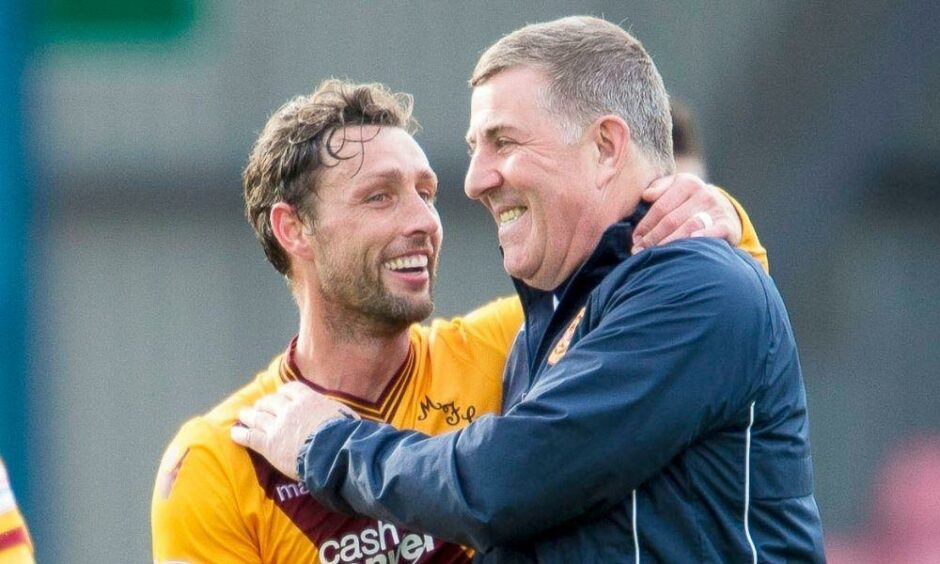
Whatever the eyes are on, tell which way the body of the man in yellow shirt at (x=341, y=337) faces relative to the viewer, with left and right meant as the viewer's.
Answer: facing the viewer and to the right of the viewer

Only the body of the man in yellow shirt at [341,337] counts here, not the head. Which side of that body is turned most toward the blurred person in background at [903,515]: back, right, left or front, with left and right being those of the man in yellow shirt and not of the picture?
left

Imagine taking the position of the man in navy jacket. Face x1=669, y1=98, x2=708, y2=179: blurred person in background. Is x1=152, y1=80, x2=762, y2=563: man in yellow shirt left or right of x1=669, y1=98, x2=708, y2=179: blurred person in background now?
left

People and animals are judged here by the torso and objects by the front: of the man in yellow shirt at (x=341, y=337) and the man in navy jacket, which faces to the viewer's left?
the man in navy jacket

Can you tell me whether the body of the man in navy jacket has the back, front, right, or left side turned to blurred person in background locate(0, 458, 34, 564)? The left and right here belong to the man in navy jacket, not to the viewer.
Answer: front

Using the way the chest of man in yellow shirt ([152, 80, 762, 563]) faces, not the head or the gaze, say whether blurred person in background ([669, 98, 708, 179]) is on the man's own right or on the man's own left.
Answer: on the man's own left

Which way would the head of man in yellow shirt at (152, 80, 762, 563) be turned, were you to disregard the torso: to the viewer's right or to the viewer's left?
to the viewer's right

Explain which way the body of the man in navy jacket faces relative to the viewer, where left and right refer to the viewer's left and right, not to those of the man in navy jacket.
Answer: facing to the left of the viewer

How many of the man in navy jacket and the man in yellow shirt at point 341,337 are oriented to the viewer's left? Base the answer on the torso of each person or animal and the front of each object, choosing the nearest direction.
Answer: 1

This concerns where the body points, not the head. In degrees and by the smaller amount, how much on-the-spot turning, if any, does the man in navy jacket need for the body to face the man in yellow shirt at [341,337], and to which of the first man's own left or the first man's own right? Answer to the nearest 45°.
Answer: approximately 45° to the first man's own right

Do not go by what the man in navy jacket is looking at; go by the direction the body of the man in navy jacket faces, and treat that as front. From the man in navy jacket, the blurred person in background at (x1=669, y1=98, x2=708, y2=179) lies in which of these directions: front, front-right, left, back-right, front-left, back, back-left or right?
right

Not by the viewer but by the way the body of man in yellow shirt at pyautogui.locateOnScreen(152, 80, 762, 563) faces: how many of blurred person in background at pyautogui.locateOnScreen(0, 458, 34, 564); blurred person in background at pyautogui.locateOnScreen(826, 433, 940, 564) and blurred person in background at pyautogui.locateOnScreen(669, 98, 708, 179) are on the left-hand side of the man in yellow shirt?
2
